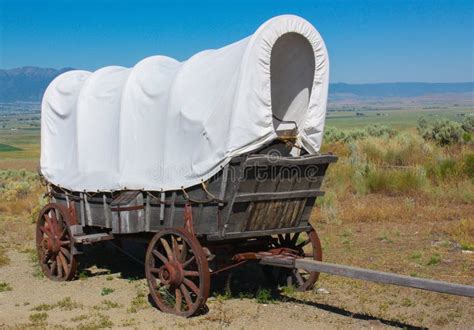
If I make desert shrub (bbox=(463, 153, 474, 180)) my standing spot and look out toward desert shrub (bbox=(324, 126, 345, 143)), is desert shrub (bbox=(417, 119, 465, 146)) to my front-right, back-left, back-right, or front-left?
front-right

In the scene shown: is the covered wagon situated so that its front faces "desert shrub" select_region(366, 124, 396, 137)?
no

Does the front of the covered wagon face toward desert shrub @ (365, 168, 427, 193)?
no

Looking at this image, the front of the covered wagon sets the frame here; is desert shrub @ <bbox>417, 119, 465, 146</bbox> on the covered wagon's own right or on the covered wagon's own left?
on the covered wagon's own left

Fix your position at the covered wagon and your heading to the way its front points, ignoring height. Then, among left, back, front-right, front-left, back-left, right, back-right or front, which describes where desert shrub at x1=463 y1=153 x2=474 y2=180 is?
left

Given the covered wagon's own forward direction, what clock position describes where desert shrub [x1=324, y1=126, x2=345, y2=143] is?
The desert shrub is roughly at 8 o'clock from the covered wagon.

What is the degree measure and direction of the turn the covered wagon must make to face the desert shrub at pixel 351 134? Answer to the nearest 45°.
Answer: approximately 135° to its left

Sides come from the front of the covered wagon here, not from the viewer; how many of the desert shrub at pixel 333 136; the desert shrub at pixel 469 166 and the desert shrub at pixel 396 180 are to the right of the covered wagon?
0

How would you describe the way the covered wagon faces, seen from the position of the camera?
facing the viewer and to the right of the viewer

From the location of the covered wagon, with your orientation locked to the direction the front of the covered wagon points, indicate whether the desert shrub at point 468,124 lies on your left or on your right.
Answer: on your left

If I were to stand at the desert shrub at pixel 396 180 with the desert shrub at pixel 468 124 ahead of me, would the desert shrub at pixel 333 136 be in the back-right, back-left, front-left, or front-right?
front-left
